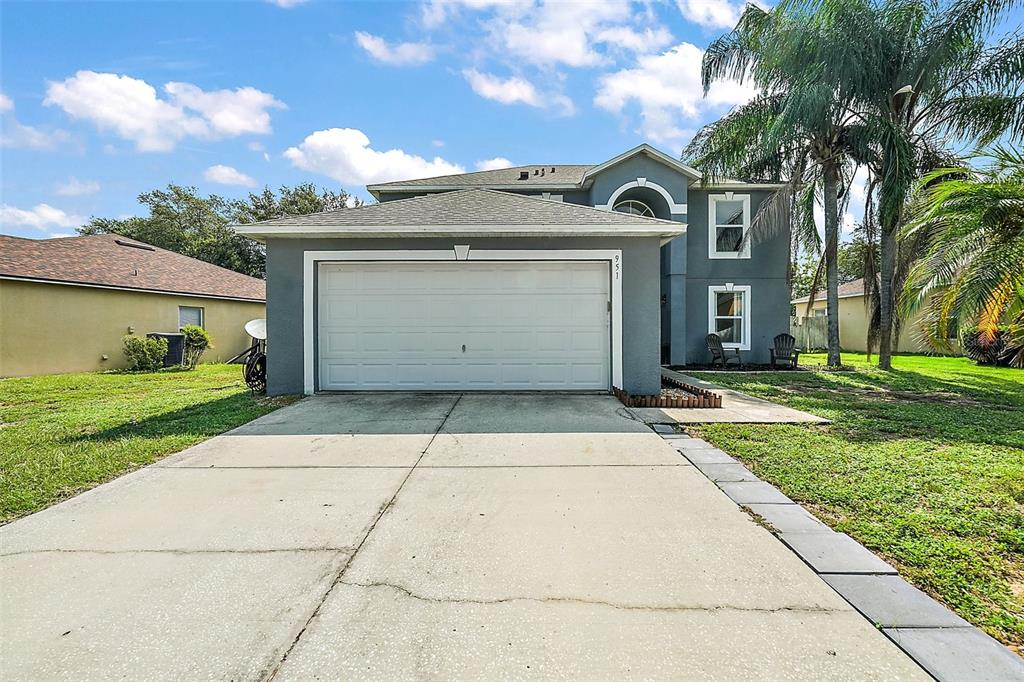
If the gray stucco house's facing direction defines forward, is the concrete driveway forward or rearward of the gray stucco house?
forward

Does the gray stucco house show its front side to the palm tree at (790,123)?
no

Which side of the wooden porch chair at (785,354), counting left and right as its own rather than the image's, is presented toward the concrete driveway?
front

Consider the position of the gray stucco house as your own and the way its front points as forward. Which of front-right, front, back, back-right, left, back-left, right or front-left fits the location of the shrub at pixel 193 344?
back-right

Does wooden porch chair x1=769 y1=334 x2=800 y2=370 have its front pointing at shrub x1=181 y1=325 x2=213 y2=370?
no

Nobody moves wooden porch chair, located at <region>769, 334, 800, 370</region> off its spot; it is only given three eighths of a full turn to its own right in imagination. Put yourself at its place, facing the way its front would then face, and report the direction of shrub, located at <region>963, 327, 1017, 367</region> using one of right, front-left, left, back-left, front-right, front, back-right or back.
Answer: right

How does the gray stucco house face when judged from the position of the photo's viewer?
facing the viewer

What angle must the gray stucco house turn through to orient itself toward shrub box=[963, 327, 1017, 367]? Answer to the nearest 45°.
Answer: approximately 135° to its left

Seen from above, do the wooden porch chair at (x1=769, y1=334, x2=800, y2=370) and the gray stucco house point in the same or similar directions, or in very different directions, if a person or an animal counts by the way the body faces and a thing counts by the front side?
same or similar directions

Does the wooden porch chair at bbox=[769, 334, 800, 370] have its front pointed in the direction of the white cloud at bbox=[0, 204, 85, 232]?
no

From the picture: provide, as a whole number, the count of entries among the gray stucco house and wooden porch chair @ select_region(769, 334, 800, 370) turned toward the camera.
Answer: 2
